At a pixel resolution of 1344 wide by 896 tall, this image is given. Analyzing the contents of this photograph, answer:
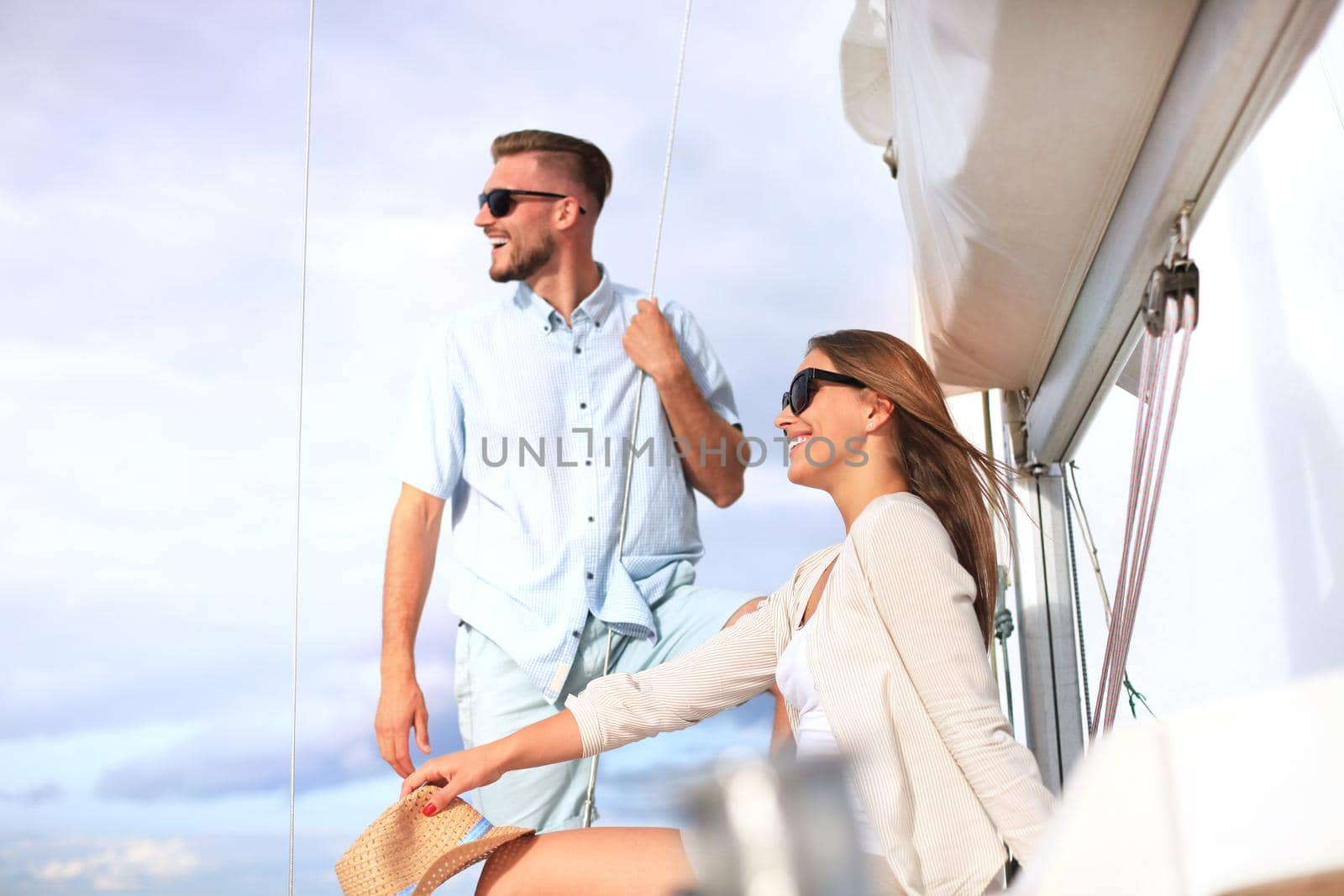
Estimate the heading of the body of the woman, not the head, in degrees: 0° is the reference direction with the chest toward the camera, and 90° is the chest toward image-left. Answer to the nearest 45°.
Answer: approximately 90°

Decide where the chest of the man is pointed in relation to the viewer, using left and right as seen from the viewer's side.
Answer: facing the viewer

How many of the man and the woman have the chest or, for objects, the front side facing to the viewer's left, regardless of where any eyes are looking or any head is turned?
1

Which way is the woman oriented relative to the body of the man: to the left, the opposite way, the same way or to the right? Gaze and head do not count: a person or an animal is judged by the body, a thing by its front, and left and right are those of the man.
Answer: to the right

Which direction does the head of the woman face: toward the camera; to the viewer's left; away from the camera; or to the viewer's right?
to the viewer's left

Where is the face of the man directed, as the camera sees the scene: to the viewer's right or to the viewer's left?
to the viewer's left

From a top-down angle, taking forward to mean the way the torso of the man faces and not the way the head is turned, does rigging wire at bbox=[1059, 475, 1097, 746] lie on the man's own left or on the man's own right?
on the man's own left
